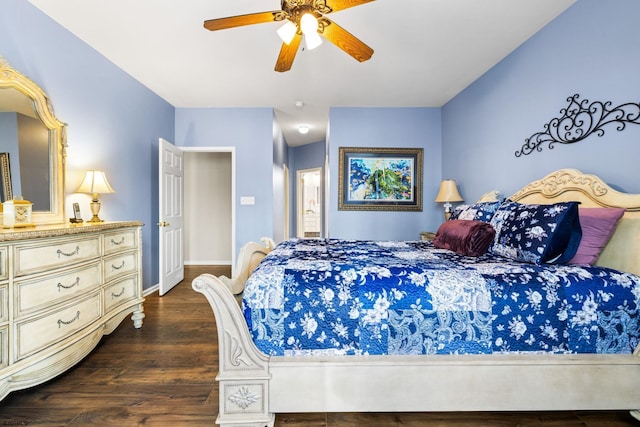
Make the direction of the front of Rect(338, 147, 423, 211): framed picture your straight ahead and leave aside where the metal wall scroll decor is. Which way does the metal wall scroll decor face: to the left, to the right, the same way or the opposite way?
to the right

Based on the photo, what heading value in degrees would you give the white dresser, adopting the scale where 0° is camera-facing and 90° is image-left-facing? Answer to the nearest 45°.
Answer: approximately 315°

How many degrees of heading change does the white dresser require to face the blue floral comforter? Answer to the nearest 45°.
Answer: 0° — it already faces it

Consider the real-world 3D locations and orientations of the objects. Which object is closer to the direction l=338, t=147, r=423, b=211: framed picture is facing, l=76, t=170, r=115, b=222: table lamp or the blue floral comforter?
the blue floral comforter

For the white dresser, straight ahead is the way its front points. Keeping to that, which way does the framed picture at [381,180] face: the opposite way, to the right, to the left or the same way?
to the right
